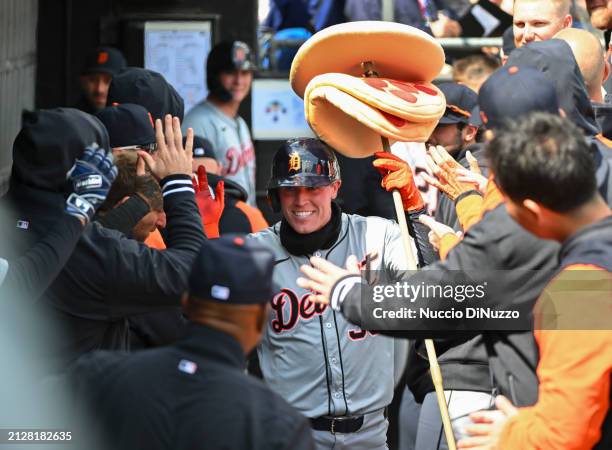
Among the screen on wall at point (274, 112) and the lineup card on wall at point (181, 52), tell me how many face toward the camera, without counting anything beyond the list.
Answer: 2

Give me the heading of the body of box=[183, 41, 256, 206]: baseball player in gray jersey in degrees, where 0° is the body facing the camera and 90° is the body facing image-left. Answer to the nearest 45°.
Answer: approximately 315°

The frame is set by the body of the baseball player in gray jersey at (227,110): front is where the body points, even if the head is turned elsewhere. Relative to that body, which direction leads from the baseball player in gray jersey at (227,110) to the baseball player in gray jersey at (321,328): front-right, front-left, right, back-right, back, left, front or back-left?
front-right

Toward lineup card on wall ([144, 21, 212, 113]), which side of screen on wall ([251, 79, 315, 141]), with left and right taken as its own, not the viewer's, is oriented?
right

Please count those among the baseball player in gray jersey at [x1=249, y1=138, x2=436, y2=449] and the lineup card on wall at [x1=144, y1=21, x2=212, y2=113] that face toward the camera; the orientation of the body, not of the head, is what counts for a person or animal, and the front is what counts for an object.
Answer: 2

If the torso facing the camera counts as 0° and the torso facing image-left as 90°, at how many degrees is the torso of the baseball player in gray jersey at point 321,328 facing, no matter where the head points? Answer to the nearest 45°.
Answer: approximately 0°

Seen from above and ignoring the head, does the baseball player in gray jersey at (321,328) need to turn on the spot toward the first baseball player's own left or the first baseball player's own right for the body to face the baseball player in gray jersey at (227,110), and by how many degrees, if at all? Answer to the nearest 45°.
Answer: approximately 180°

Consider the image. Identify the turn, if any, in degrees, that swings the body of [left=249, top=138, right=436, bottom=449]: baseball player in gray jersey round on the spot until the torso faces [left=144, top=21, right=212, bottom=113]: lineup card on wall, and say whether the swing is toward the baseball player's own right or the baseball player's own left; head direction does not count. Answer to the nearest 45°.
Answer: approximately 180°
